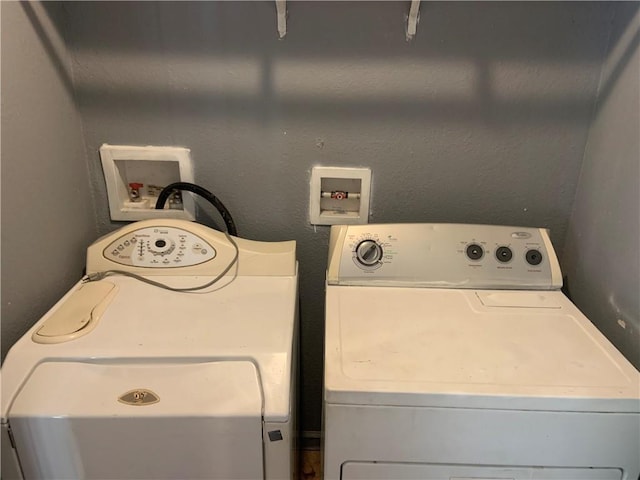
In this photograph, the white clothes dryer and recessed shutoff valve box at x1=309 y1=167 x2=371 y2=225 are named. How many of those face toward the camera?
2

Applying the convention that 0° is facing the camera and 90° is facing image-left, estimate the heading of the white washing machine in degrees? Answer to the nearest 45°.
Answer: approximately 0°

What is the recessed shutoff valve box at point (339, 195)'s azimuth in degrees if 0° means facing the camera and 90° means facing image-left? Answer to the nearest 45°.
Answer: approximately 0°

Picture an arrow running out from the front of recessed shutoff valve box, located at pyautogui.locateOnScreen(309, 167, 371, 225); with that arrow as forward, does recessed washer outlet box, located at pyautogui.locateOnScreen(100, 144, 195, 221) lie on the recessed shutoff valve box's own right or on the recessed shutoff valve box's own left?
on the recessed shutoff valve box's own right

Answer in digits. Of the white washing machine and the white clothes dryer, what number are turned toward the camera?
2

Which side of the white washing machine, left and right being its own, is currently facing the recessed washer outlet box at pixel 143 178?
back

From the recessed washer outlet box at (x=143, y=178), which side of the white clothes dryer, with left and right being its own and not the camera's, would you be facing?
right

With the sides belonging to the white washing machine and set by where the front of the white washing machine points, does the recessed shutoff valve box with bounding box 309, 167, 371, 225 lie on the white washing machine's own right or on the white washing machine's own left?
on the white washing machine's own left

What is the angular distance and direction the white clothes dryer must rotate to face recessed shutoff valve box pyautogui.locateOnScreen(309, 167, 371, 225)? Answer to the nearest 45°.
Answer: approximately 135° to its right
